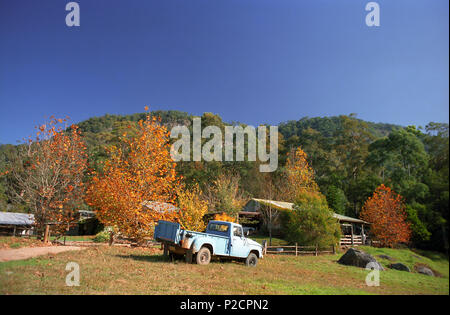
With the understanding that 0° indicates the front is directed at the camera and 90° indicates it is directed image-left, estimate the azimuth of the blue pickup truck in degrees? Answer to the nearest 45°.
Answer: approximately 225°

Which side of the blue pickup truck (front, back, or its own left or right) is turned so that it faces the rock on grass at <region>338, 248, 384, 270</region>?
front

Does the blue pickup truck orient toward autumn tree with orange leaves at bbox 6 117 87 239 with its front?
no

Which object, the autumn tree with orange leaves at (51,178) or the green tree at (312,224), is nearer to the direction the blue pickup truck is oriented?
the green tree

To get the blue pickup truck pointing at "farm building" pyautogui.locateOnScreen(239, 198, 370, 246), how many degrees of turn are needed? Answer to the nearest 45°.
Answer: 0° — it already faces it

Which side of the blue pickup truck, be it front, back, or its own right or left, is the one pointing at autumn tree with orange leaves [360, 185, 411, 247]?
front

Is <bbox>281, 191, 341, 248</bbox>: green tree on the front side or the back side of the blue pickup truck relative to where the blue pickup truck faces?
on the front side

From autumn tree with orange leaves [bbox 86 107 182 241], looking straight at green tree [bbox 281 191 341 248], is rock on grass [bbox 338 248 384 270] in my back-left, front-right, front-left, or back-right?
front-right
